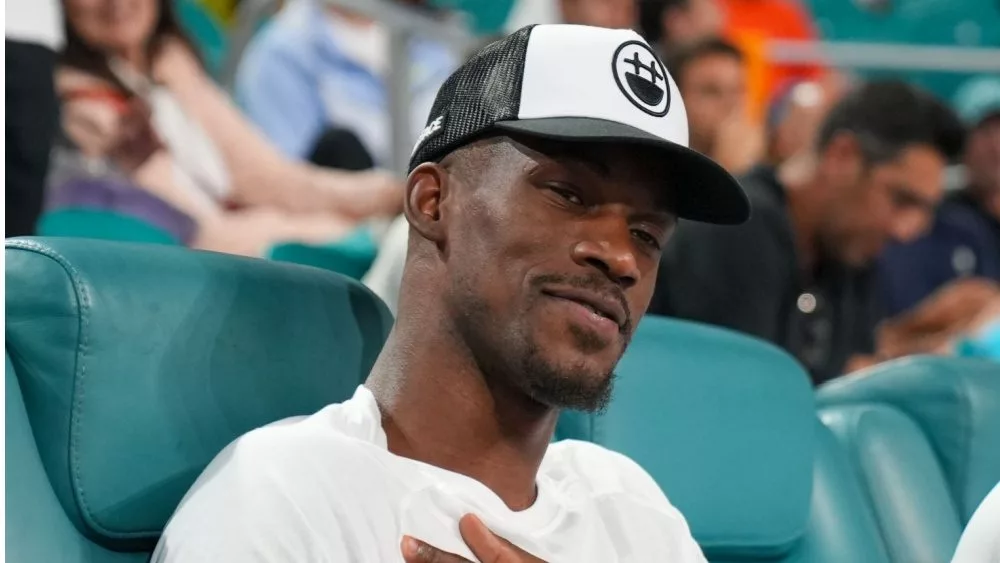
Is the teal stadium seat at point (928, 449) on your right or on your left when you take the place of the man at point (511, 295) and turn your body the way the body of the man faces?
on your left

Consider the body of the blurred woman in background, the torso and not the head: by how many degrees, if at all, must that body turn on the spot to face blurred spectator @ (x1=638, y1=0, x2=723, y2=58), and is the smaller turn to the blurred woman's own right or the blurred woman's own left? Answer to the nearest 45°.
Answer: approximately 90° to the blurred woman's own left

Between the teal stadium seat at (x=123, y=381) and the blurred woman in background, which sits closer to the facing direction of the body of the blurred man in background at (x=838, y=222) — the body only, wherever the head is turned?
the teal stadium seat

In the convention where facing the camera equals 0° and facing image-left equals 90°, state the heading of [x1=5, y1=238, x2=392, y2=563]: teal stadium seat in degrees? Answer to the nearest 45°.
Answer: approximately 315°

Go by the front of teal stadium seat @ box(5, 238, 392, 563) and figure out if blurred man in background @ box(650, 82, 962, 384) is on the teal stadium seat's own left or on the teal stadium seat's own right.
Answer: on the teal stadium seat's own left

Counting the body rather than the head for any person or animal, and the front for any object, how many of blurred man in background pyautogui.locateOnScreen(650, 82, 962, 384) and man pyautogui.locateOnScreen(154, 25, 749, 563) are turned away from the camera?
0

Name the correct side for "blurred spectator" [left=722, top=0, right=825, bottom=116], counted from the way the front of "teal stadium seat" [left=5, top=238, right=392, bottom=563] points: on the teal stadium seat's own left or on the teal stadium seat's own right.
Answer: on the teal stadium seat's own left

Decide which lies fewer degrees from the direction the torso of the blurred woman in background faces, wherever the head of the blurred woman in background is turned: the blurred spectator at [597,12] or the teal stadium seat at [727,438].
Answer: the teal stadium seat

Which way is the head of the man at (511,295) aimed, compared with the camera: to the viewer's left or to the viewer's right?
to the viewer's right

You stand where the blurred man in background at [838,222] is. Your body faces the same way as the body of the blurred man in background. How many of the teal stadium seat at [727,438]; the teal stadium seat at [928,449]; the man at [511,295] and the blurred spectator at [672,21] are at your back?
1

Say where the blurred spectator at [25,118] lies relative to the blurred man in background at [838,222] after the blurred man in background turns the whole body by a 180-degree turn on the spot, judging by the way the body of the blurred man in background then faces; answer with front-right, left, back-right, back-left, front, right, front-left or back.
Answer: left
